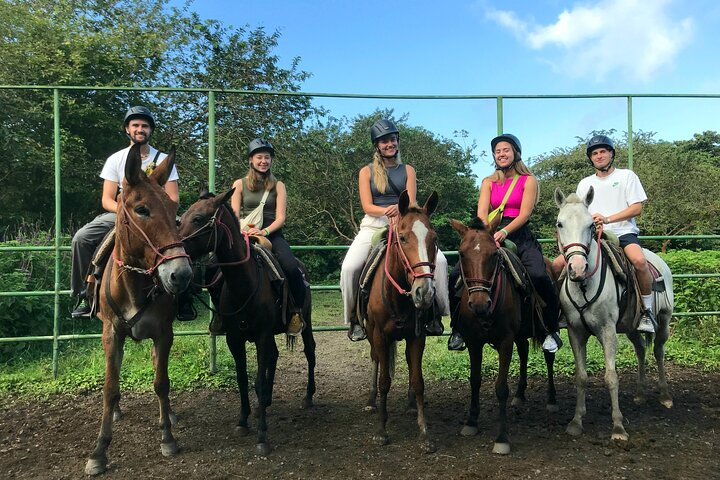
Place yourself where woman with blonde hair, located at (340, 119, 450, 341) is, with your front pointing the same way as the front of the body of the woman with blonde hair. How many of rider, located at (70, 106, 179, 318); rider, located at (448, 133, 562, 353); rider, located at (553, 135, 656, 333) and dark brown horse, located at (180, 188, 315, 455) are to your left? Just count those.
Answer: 2

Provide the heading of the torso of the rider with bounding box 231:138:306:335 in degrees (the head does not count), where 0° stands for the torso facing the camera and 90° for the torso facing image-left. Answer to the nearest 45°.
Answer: approximately 45°

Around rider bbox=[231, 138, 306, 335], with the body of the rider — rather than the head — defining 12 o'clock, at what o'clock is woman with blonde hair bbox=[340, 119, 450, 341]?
The woman with blonde hair is roughly at 8 o'clock from the rider.

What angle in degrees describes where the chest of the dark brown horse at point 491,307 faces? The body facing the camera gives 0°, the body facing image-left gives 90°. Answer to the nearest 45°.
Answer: approximately 45°

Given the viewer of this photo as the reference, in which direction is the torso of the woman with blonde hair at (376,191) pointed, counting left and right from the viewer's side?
facing the viewer

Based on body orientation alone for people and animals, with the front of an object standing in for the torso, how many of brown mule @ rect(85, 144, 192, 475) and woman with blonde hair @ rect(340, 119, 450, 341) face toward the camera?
2

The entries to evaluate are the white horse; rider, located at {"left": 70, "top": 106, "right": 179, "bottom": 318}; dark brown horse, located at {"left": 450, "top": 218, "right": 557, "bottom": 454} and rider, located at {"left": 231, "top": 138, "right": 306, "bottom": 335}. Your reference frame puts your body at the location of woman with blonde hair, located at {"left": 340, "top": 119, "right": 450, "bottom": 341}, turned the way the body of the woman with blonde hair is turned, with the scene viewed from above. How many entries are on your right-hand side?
2

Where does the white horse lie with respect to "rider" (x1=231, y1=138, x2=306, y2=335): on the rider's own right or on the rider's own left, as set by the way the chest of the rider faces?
on the rider's own left
